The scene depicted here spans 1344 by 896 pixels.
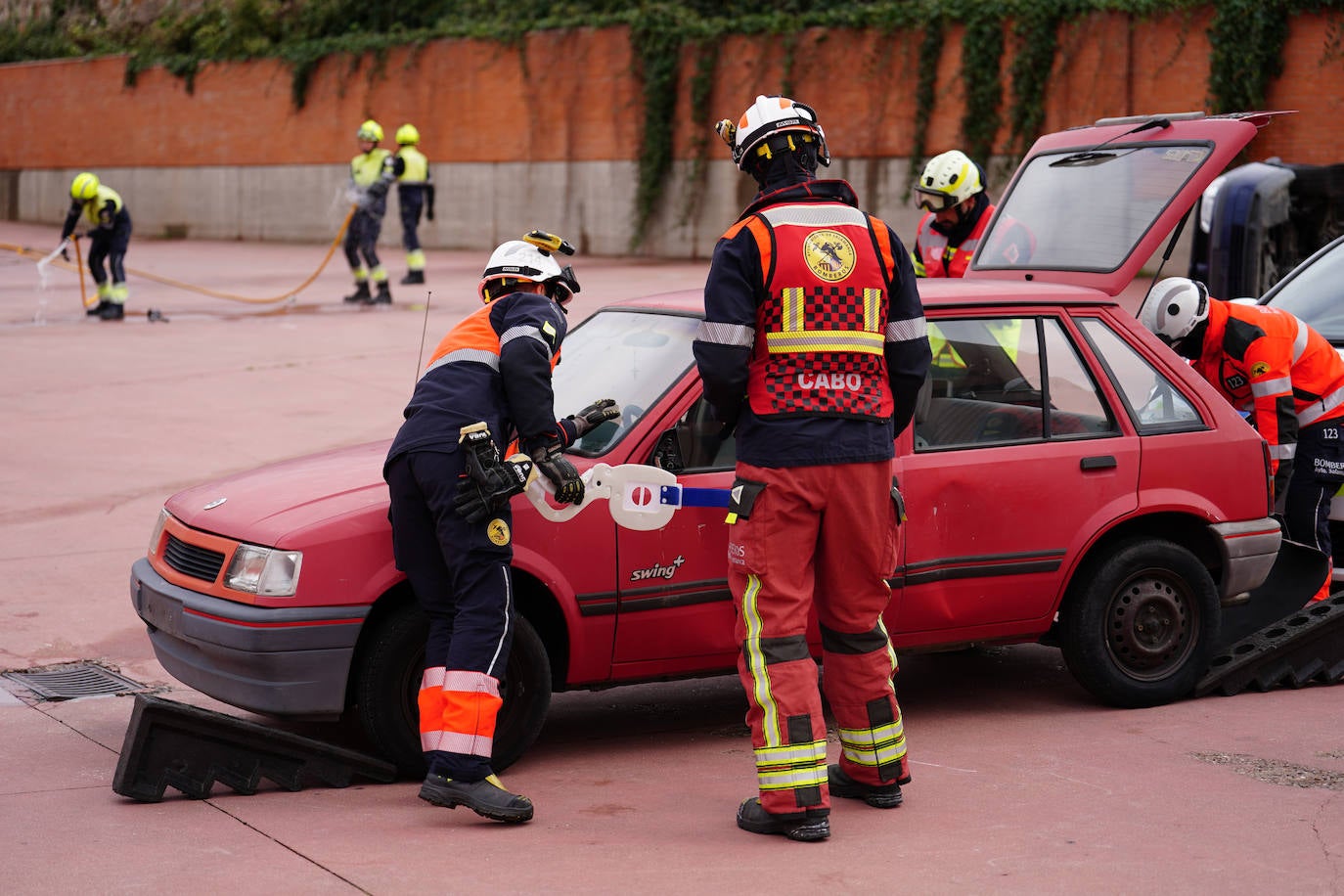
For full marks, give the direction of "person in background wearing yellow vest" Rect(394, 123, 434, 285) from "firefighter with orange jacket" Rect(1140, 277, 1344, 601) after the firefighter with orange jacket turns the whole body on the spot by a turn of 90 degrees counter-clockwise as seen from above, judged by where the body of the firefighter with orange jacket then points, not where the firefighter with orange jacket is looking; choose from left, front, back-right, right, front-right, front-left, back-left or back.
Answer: back-right

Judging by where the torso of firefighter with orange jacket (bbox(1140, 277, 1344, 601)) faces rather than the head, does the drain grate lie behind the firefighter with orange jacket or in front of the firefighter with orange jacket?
in front

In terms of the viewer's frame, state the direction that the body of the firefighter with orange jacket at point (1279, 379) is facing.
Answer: to the viewer's left

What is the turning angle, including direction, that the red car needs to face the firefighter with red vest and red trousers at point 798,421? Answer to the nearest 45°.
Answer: approximately 45° to its left

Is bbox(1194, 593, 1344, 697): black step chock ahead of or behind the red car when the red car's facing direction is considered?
behind

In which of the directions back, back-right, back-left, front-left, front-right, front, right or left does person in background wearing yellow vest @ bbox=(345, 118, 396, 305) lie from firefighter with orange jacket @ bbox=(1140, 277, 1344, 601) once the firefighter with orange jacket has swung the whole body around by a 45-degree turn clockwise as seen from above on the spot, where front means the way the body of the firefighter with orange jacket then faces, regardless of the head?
front

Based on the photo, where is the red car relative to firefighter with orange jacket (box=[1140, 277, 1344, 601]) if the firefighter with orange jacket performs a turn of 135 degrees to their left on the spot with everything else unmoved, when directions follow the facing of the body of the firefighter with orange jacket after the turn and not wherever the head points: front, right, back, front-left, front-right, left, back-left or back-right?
right

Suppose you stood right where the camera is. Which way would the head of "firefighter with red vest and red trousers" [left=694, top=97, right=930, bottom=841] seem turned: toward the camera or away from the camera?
away from the camera

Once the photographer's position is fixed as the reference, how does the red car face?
facing the viewer and to the left of the viewer

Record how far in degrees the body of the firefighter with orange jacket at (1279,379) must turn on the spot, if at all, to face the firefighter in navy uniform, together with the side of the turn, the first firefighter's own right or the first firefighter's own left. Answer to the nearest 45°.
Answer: approximately 45° to the first firefighter's own left

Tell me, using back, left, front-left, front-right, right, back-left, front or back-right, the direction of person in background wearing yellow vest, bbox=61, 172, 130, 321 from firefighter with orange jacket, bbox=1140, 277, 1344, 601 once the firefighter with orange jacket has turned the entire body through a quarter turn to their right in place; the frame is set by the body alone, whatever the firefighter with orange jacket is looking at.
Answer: front-left

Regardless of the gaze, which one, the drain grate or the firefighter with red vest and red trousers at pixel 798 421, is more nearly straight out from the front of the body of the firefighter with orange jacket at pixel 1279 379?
the drain grate

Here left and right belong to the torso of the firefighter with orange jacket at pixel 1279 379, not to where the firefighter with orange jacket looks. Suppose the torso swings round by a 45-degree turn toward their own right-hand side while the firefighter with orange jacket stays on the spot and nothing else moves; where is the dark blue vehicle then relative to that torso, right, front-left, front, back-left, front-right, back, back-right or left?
front-right

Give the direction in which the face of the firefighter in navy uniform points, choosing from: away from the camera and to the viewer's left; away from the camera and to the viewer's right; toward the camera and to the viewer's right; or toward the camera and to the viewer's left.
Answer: away from the camera and to the viewer's right

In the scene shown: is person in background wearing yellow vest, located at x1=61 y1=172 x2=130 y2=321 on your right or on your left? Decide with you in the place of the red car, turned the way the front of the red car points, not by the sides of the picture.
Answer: on your right
